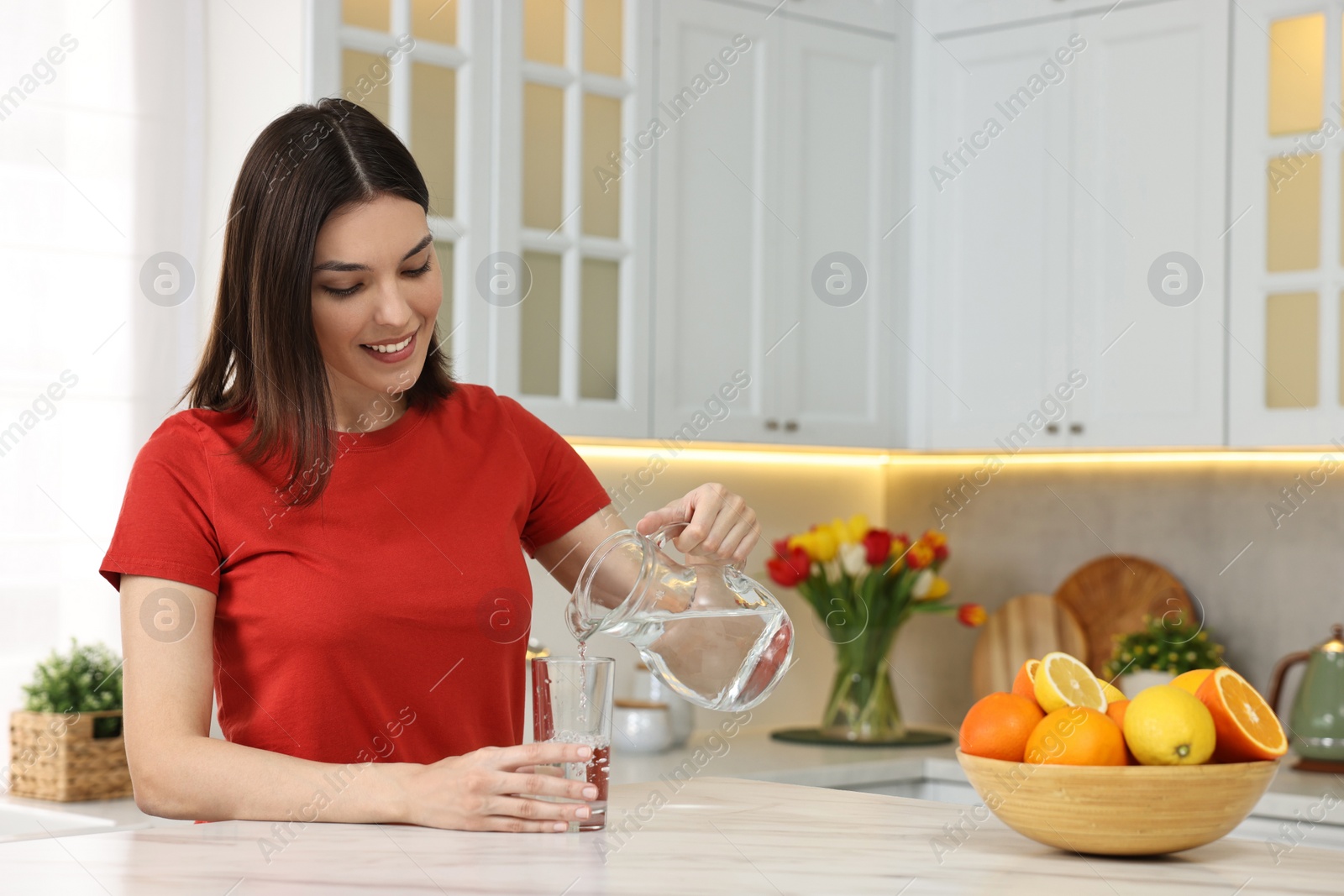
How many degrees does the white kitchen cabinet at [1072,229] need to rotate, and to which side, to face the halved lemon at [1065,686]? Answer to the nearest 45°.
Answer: approximately 45° to its left

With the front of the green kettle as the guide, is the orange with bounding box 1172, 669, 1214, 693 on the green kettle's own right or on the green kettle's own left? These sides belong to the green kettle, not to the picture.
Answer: on the green kettle's own right

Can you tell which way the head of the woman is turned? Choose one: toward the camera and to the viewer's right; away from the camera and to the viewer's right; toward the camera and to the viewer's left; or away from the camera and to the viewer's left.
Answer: toward the camera and to the viewer's right

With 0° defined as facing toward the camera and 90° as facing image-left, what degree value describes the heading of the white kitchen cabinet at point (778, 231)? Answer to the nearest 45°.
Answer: approximately 315°

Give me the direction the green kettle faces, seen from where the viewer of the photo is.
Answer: facing to the right of the viewer

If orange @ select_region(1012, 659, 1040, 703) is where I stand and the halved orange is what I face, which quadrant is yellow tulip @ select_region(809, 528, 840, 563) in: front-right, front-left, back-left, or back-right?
back-left

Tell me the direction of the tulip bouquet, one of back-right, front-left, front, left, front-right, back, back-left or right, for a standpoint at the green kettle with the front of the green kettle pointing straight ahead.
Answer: back

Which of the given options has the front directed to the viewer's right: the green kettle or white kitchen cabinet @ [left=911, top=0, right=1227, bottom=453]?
the green kettle

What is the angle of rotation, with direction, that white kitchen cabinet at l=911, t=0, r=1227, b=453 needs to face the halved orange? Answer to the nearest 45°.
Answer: approximately 45° to its left

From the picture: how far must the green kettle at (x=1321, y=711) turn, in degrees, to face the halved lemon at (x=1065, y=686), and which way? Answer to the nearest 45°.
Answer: approximately 90° to its right

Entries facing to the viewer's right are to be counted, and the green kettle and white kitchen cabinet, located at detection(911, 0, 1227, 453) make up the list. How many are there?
1
